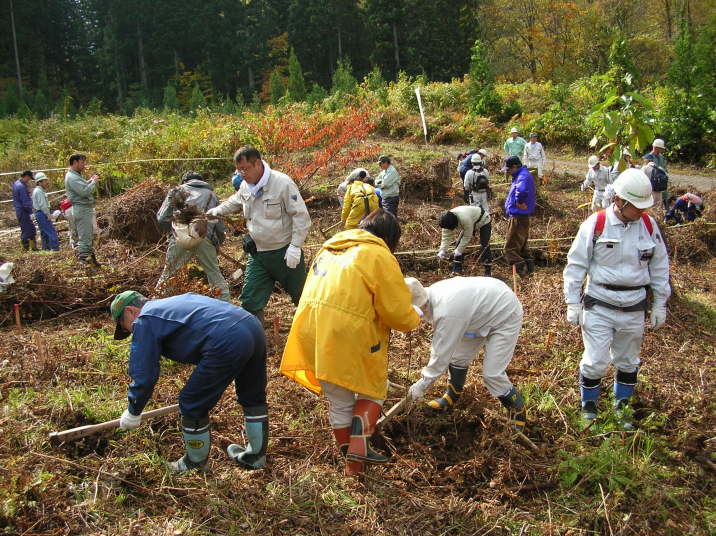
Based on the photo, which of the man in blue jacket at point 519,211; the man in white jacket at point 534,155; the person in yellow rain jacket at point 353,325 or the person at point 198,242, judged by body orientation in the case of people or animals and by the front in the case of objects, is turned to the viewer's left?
the man in blue jacket

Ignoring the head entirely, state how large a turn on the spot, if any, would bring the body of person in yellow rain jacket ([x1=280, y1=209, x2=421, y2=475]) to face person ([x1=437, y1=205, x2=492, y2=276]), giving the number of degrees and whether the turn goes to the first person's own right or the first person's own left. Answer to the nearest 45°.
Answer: approximately 45° to the first person's own left

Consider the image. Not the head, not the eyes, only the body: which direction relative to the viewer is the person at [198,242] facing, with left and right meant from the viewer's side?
facing away from the viewer

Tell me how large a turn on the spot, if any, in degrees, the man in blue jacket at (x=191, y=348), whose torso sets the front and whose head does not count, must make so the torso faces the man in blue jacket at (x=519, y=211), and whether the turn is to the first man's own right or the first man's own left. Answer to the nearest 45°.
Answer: approximately 135° to the first man's own right

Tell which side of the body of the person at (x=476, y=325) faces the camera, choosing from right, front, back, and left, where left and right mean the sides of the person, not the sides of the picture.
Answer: left

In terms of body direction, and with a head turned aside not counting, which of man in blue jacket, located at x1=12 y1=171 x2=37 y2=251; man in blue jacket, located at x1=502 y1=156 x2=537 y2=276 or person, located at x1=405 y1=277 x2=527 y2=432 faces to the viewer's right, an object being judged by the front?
man in blue jacket, located at x1=12 y1=171 x2=37 y2=251

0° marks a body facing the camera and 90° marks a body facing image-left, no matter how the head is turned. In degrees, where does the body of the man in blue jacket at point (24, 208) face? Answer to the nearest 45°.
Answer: approximately 270°

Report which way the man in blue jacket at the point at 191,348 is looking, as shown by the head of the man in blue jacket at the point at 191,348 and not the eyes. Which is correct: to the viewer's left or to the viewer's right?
to the viewer's left

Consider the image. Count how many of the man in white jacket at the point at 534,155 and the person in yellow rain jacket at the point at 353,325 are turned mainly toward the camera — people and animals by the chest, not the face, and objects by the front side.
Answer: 1

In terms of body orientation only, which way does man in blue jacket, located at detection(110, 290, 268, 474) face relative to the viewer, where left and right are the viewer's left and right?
facing to the left of the viewer

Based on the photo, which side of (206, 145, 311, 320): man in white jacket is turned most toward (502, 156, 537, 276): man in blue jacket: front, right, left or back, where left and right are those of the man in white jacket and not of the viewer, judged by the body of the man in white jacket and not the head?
back
